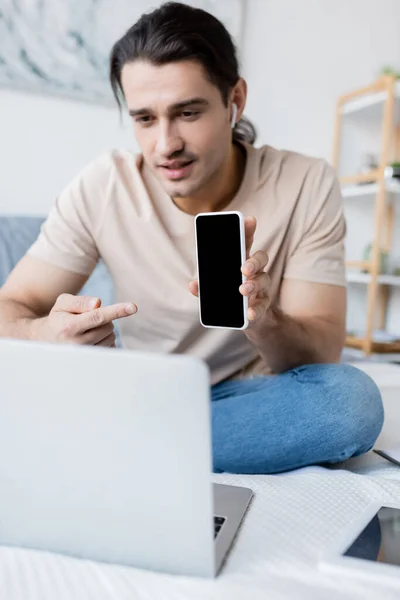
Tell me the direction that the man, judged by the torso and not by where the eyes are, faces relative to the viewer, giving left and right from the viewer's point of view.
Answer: facing the viewer

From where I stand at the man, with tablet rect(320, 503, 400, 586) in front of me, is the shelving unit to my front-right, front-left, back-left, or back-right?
back-left

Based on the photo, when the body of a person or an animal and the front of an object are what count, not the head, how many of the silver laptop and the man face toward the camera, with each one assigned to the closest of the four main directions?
1

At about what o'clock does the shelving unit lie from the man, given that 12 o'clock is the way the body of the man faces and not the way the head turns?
The shelving unit is roughly at 7 o'clock from the man.

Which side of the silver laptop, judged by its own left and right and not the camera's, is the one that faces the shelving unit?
front

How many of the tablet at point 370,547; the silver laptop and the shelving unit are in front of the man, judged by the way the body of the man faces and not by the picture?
2

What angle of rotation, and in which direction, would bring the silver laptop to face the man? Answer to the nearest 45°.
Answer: approximately 45° to its left

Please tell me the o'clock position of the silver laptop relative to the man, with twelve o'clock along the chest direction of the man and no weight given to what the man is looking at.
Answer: The silver laptop is roughly at 12 o'clock from the man.

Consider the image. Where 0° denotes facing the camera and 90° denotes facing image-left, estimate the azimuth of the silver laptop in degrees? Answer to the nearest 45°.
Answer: approximately 225°
